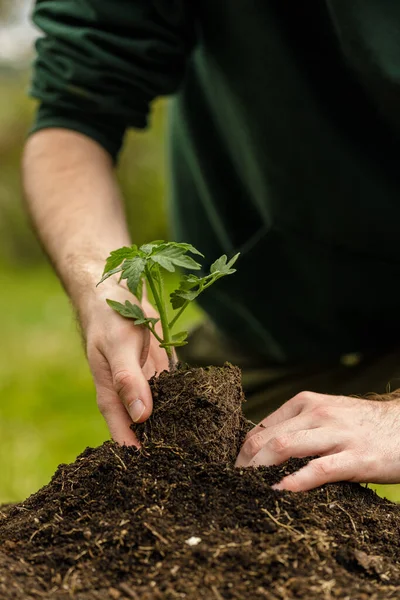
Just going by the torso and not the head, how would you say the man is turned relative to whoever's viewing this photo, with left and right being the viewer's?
facing the viewer and to the left of the viewer
